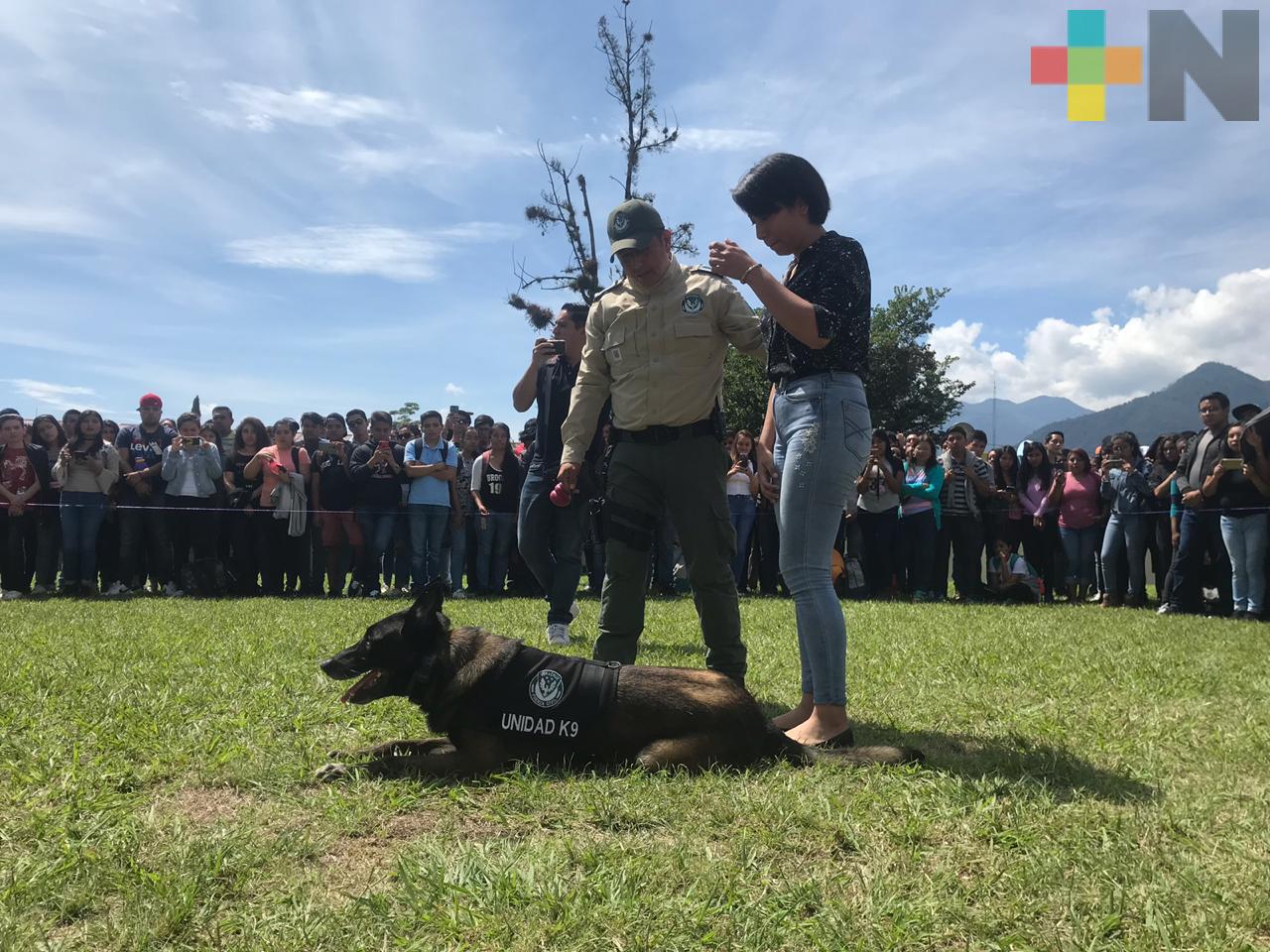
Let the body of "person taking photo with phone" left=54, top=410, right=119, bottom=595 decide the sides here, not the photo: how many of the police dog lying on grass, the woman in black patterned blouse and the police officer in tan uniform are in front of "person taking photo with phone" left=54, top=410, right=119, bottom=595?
3

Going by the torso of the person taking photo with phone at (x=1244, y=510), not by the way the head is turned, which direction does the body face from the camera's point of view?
toward the camera

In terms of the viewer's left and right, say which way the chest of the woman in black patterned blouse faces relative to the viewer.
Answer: facing to the left of the viewer

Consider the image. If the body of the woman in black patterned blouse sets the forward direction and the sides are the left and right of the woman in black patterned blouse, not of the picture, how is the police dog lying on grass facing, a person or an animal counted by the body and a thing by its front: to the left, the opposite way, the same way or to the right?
the same way

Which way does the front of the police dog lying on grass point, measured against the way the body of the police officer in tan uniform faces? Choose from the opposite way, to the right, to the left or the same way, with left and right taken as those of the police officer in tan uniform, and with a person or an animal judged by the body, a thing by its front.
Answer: to the right

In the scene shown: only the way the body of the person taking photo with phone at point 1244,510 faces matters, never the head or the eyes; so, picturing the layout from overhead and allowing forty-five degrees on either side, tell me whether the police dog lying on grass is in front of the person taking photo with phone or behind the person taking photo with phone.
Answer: in front

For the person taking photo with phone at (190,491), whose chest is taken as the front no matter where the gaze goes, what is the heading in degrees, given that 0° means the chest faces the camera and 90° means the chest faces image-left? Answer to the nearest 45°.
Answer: approximately 0°

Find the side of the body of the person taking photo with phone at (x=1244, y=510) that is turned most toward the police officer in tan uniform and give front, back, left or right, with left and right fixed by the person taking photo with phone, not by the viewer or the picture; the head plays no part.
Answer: front

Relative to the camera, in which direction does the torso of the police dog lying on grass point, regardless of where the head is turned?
to the viewer's left

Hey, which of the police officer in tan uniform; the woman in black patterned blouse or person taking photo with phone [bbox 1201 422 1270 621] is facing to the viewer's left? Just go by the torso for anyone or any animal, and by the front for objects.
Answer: the woman in black patterned blouse

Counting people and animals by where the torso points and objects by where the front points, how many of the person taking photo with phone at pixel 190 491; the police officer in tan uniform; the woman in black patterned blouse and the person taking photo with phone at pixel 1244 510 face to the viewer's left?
1

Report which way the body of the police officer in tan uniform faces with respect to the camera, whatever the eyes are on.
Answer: toward the camera

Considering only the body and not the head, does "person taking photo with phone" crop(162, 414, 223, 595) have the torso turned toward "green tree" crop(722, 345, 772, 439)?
no

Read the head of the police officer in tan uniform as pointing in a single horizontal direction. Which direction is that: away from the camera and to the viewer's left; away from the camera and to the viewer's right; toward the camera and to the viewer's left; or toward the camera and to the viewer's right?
toward the camera and to the viewer's left

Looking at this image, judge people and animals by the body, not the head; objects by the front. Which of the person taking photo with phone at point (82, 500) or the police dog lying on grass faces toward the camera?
the person taking photo with phone
